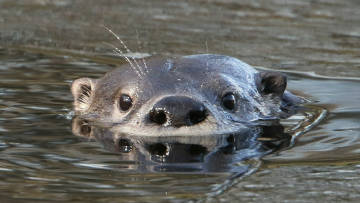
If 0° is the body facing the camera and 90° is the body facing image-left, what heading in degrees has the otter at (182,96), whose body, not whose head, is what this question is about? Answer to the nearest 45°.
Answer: approximately 0°
